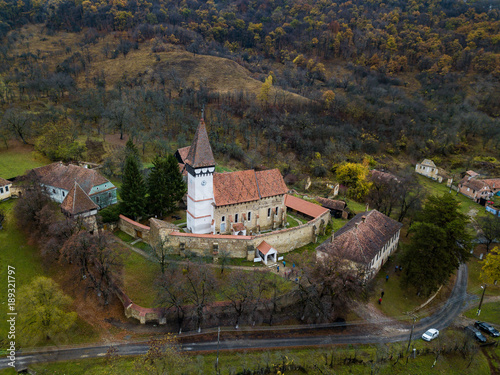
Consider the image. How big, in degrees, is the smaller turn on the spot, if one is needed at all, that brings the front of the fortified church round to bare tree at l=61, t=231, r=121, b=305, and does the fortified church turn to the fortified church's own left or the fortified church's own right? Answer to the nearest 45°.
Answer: approximately 45° to the fortified church's own left

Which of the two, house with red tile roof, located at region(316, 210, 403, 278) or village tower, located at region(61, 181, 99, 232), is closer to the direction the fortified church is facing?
the village tower

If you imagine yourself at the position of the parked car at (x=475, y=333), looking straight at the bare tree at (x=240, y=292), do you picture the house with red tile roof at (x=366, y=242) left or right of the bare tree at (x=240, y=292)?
right

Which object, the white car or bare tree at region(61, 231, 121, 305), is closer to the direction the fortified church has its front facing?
the bare tree

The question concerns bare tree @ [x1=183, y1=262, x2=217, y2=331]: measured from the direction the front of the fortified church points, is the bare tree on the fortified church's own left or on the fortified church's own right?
on the fortified church's own left

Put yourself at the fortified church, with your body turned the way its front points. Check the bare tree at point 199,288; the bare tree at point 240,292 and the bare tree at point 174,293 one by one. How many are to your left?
3

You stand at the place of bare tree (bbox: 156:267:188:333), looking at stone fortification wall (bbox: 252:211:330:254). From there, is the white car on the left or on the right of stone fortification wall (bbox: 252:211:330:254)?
right

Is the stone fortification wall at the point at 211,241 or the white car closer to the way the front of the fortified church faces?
the stone fortification wall

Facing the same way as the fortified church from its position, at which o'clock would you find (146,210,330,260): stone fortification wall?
The stone fortification wall is roughly at 9 o'clock from the fortified church.

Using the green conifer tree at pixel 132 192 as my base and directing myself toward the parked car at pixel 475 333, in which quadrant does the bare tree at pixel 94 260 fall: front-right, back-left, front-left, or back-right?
front-right

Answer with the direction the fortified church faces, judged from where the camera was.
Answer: facing to the left of the viewer

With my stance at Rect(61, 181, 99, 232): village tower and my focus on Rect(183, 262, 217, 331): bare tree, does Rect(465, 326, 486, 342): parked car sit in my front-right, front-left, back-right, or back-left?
front-left
